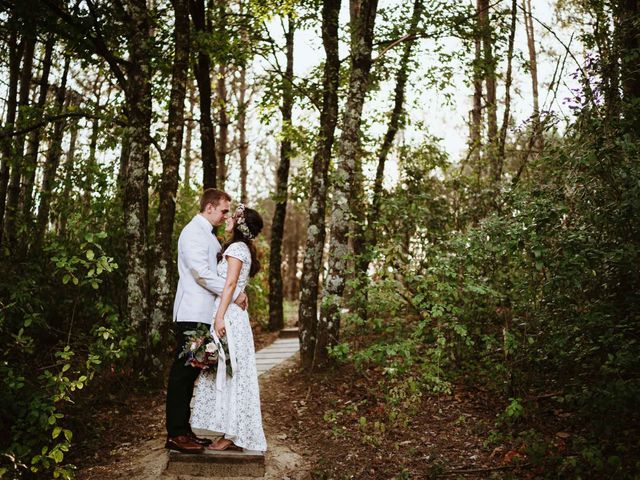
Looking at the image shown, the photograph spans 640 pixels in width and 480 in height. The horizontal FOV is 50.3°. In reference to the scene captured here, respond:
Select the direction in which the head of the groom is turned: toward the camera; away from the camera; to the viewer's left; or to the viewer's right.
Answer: to the viewer's right

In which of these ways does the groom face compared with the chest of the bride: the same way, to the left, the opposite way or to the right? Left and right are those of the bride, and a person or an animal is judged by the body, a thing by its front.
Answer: the opposite way

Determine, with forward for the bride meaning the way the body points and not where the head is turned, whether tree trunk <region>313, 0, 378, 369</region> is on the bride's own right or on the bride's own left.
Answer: on the bride's own right

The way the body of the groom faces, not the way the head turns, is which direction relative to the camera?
to the viewer's right

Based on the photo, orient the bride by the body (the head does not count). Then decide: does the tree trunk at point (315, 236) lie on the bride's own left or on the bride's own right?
on the bride's own right

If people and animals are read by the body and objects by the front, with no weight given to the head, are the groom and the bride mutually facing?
yes

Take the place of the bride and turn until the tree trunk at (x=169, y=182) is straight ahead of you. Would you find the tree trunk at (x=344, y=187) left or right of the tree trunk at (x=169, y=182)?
right

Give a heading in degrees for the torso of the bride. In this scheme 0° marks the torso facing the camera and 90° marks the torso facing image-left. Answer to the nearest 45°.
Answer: approximately 90°
